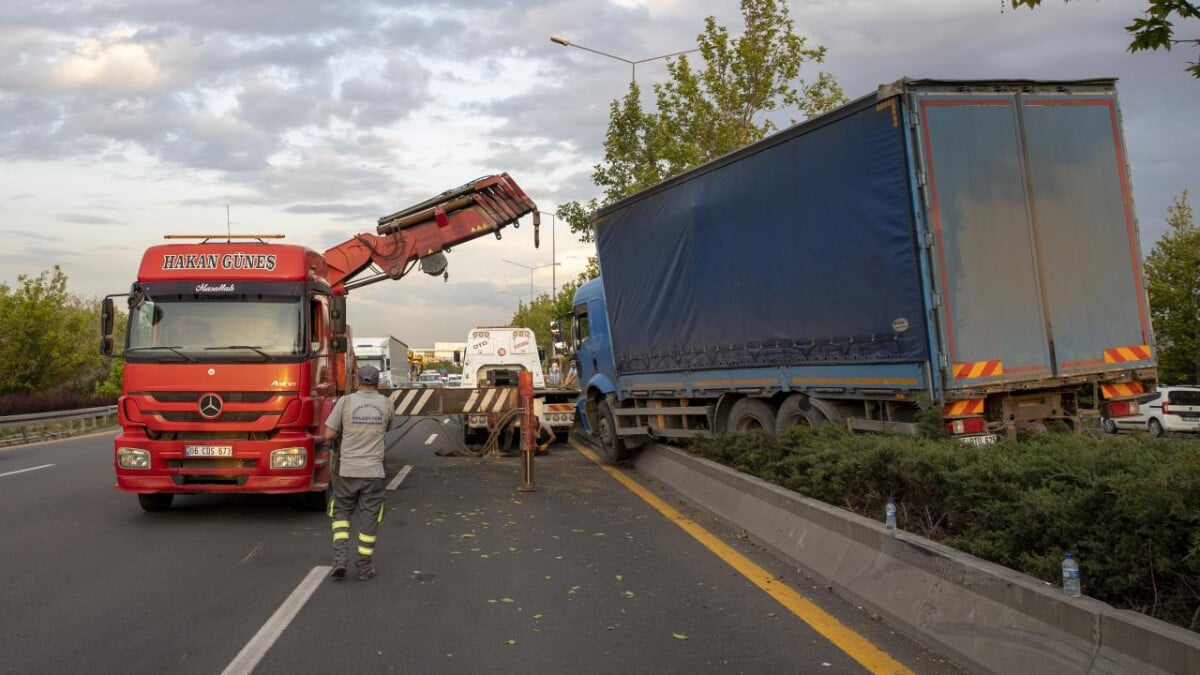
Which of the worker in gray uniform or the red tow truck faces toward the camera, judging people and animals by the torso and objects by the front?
the red tow truck

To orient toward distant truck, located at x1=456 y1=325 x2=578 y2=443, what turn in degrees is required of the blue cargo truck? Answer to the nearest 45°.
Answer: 0° — it already faces it

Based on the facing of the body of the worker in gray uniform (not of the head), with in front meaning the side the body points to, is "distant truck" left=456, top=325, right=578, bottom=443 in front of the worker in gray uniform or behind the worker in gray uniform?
in front

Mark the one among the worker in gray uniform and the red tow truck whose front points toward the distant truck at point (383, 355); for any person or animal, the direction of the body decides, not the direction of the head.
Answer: the worker in gray uniform

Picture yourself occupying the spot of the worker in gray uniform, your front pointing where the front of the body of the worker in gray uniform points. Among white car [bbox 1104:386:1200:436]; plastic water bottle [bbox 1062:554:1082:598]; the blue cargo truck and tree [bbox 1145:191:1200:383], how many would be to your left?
0

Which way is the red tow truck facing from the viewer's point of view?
toward the camera

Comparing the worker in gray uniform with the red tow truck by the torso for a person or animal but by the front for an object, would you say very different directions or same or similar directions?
very different directions

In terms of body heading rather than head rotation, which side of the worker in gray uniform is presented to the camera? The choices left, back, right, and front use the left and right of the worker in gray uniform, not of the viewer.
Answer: back

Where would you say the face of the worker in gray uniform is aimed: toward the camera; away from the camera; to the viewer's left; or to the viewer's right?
away from the camera

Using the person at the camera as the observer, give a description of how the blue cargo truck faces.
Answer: facing away from the viewer and to the left of the viewer

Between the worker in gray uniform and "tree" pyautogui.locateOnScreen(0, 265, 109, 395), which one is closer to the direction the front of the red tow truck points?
the worker in gray uniform

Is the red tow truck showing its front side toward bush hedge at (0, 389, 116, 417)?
no
